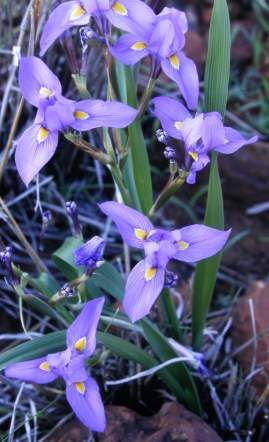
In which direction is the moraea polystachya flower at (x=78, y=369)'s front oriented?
toward the camera

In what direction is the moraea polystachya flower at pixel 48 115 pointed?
toward the camera

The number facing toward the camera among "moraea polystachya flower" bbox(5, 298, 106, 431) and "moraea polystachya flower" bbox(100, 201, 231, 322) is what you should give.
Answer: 2

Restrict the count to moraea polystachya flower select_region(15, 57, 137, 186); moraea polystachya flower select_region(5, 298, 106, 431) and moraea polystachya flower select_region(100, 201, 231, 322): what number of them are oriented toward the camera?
3

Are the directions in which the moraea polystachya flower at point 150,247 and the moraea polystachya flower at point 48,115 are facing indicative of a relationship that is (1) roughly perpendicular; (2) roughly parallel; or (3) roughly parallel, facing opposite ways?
roughly parallel
